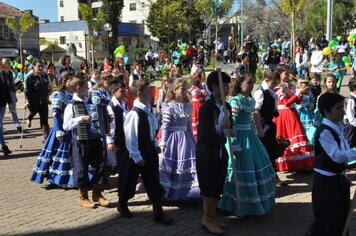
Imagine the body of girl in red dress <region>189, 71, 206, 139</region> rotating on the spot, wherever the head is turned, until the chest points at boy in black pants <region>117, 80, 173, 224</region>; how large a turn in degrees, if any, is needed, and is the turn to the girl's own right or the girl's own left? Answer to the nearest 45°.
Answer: approximately 90° to the girl's own right
